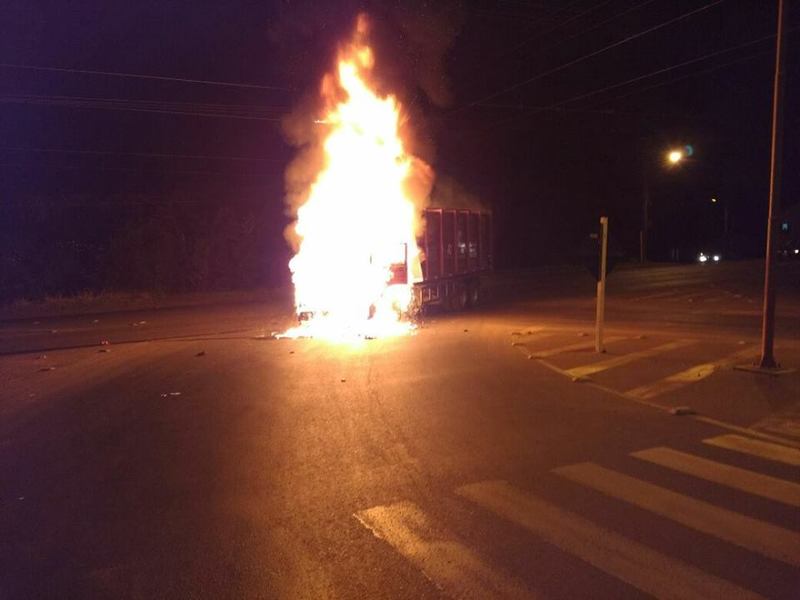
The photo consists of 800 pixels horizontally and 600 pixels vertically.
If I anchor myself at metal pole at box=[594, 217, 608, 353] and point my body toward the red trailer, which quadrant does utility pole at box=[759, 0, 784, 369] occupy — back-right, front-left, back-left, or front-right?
back-right

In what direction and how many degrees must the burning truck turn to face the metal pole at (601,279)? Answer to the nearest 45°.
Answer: approximately 90° to its left

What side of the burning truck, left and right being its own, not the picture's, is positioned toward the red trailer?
back

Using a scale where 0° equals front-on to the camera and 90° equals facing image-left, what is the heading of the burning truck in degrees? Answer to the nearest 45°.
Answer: approximately 45°

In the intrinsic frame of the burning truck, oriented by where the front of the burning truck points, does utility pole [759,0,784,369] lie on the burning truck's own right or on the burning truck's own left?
on the burning truck's own left
